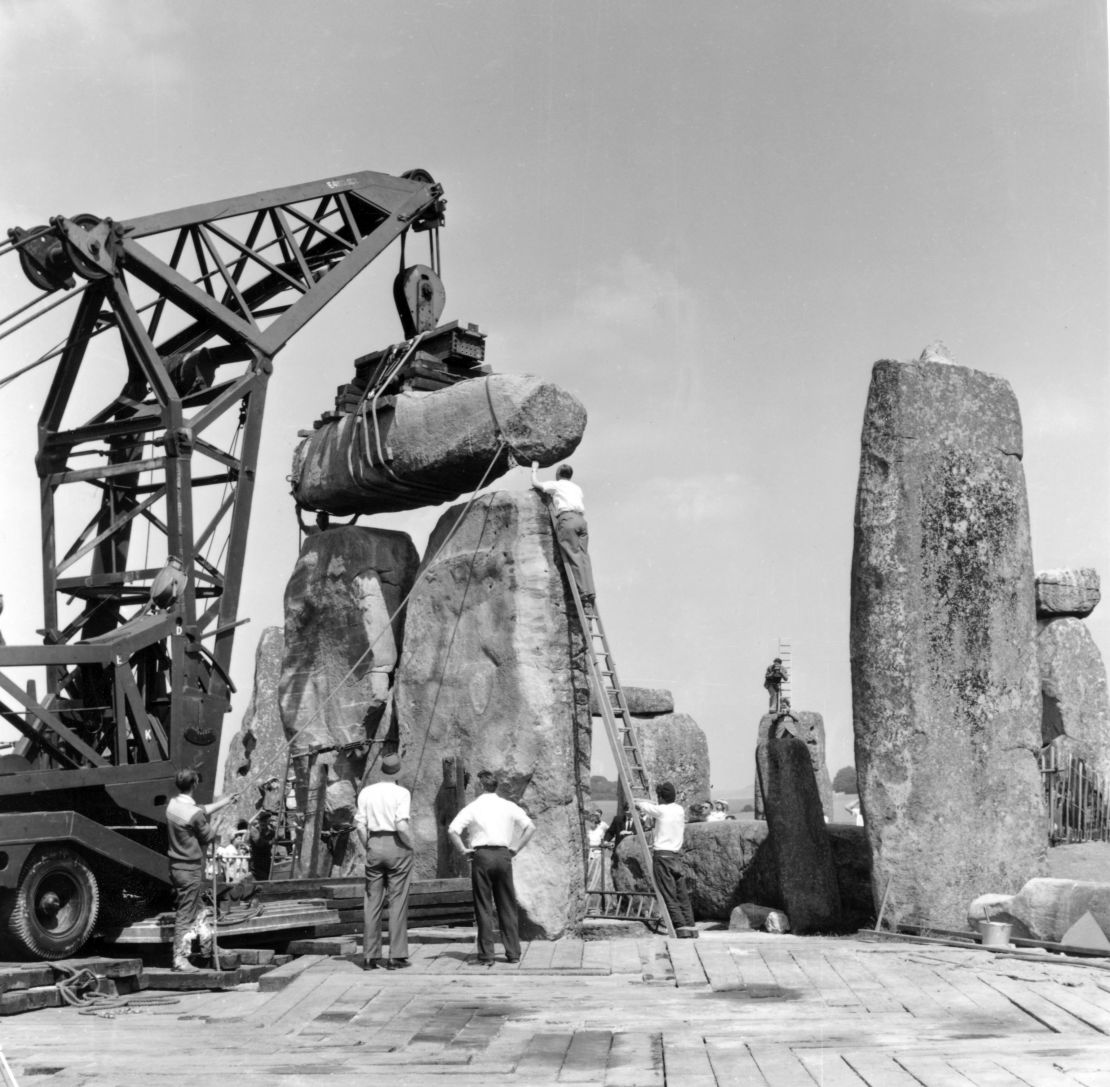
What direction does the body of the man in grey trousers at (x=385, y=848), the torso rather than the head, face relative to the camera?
away from the camera

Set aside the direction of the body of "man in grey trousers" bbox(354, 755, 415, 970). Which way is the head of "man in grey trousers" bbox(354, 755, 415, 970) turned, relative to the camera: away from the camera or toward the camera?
away from the camera

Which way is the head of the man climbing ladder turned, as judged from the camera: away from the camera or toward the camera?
away from the camera

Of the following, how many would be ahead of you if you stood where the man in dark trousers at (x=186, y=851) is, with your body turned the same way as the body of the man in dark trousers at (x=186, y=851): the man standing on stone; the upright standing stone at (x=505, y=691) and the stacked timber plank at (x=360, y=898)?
3

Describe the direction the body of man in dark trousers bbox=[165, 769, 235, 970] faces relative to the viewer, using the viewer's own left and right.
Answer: facing away from the viewer and to the right of the viewer

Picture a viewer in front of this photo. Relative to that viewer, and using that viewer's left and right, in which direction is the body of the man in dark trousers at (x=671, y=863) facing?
facing away from the viewer and to the left of the viewer

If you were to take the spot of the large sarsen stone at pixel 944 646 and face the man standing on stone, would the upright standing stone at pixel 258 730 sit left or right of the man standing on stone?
left

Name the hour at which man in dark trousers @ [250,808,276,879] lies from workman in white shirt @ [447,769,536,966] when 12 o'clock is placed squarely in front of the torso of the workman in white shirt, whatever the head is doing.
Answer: The man in dark trousers is roughly at 11 o'clock from the workman in white shirt.

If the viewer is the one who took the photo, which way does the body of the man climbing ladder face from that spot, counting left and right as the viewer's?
facing away from the viewer and to the left of the viewer

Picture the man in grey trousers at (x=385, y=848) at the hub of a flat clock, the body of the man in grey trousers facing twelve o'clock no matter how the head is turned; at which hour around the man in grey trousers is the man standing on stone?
The man standing on stone is roughly at 1 o'clock from the man in grey trousers.

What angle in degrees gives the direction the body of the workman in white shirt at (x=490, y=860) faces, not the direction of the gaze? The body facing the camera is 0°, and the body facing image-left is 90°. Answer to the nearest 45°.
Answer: approximately 180°

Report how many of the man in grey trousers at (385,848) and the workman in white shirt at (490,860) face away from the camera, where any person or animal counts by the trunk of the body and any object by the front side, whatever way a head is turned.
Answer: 2

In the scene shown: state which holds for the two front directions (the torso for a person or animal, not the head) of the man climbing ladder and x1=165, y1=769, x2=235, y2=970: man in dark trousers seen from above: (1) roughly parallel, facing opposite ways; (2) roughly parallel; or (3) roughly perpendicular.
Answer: roughly perpendicular

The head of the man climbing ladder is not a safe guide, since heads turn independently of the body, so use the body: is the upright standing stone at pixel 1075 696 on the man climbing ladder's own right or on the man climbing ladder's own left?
on the man climbing ladder's own right

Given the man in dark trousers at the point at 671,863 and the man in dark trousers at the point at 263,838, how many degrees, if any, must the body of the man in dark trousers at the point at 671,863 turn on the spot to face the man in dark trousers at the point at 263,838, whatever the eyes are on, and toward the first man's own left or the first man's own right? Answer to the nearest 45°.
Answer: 0° — they already face them

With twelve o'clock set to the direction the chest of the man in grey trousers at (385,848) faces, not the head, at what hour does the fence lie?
The fence is roughly at 2 o'clock from the man in grey trousers.
